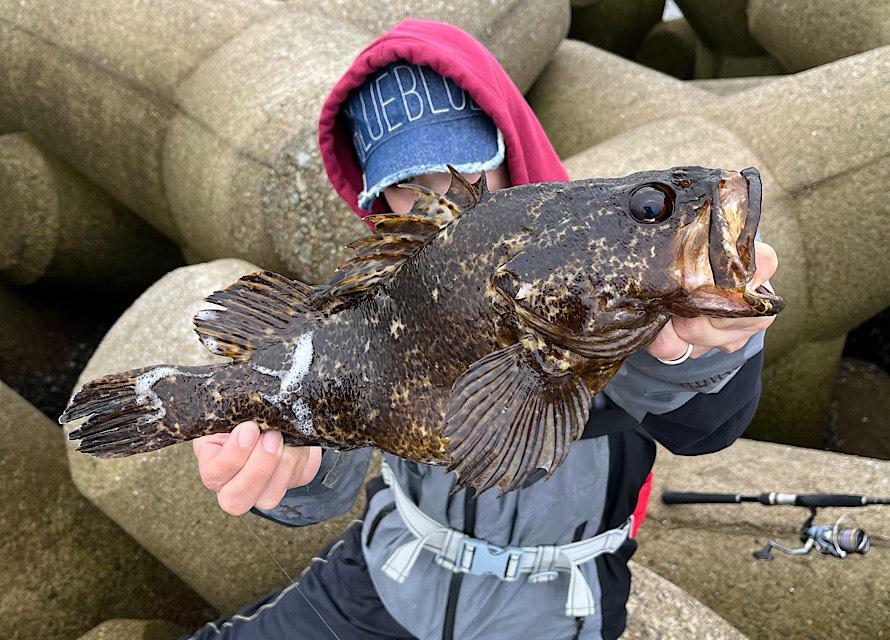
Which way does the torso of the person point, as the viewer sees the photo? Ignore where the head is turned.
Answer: toward the camera

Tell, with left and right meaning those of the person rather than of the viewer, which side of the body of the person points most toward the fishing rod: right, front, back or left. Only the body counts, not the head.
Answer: left

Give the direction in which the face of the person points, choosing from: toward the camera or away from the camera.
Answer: toward the camera
